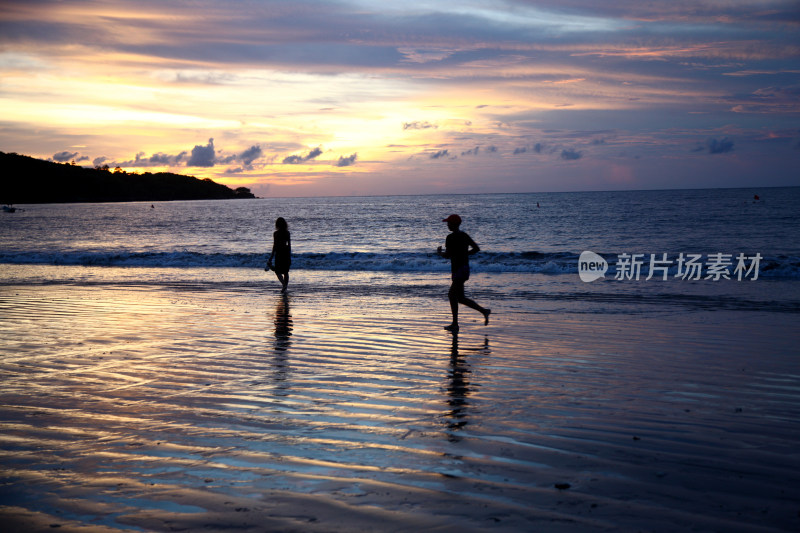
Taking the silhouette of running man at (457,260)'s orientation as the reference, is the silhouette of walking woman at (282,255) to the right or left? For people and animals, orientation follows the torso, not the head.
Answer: on its right

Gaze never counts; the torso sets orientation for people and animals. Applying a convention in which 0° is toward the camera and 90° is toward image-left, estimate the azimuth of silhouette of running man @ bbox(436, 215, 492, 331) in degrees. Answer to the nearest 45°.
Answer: approximately 90°
